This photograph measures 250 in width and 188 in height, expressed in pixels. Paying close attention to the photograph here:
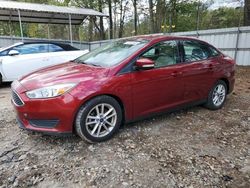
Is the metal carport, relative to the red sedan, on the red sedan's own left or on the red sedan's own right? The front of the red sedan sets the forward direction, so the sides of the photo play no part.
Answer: on the red sedan's own right

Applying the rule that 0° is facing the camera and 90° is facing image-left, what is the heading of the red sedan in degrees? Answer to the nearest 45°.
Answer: approximately 45°

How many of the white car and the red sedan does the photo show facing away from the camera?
0

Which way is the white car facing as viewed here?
to the viewer's left

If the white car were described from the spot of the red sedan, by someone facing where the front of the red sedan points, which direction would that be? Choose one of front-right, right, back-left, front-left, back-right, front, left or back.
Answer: right

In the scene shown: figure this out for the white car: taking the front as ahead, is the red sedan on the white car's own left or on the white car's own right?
on the white car's own left

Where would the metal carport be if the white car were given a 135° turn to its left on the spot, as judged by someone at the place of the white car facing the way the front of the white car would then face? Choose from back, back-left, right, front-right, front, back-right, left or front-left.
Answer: back-left
